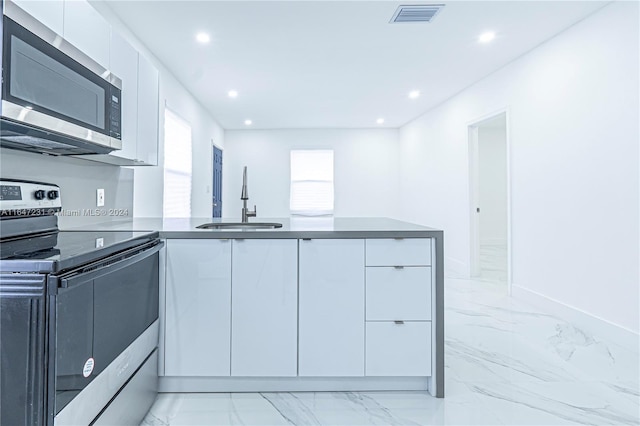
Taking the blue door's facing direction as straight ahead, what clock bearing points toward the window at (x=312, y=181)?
The window is roughly at 12 o'clock from the blue door.

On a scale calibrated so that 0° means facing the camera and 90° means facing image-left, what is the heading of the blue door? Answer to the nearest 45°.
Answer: approximately 270°

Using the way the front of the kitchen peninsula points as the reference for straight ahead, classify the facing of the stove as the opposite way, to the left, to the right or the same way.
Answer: to the left

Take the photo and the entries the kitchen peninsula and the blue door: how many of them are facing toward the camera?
1

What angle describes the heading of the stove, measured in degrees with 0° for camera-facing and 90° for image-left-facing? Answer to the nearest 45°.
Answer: approximately 315°

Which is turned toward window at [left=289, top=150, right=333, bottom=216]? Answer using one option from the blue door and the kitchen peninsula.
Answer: the blue door

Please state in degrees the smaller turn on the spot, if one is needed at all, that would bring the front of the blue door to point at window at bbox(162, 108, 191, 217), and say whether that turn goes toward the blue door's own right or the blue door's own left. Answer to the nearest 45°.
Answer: approximately 90° to the blue door's own right

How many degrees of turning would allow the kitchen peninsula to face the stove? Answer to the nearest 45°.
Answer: approximately 45° to its right

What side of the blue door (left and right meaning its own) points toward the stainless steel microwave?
right

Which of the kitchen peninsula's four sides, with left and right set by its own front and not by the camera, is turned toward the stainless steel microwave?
right

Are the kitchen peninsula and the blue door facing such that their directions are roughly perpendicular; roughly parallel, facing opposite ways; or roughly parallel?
roughly perpendicular
